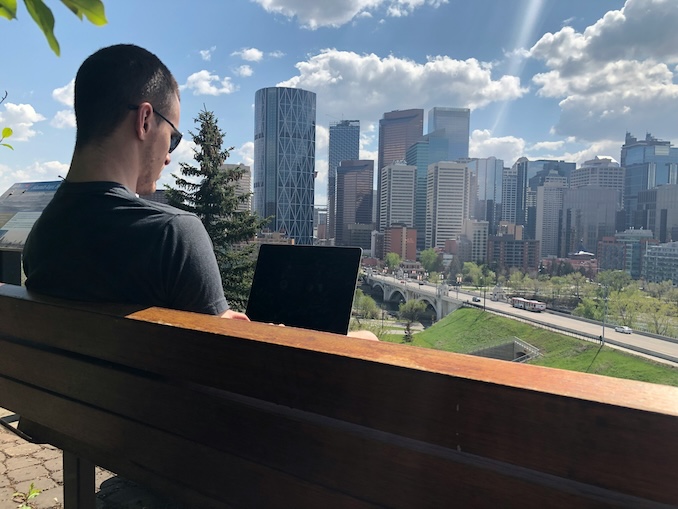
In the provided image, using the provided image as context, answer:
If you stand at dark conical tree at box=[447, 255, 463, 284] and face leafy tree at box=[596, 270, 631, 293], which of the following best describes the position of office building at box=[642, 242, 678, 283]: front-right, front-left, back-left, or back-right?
front-left

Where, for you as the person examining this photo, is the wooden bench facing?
facing away from the viewer and to the right of the viewer

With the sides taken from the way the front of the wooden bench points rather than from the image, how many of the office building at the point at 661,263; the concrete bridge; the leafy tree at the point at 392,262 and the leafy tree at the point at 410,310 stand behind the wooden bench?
0

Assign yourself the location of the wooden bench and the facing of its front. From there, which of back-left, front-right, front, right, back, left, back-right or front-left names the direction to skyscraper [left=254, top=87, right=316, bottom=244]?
front-left

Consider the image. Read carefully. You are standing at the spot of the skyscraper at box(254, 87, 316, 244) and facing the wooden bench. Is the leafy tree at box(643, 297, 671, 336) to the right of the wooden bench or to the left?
left

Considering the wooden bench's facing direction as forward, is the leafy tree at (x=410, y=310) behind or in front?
in front

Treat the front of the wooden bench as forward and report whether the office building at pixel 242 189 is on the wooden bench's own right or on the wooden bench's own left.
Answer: on the wooden bench's own left

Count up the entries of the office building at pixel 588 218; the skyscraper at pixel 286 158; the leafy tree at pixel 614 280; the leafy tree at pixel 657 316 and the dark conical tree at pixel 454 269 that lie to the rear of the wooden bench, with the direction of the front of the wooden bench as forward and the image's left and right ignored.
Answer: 0

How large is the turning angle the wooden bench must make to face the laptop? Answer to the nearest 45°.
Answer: approximately 45° to its left

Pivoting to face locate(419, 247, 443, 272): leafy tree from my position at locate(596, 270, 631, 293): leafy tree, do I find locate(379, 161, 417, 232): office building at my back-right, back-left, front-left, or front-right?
front-right

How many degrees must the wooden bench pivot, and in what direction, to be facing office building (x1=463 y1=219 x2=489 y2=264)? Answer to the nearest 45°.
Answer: approximately 45° to its left

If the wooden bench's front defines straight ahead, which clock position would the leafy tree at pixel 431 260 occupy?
The leafy tree is roughly at 11 o'clock from the wooden bench.

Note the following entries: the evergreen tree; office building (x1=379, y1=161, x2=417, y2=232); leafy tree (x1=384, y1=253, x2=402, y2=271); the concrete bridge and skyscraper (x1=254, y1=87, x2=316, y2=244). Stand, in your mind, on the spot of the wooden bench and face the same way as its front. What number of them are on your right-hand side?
0

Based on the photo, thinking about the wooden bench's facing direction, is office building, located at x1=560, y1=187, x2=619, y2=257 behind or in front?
in front

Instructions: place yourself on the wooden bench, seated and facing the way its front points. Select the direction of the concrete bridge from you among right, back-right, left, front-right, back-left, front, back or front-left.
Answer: front-left
